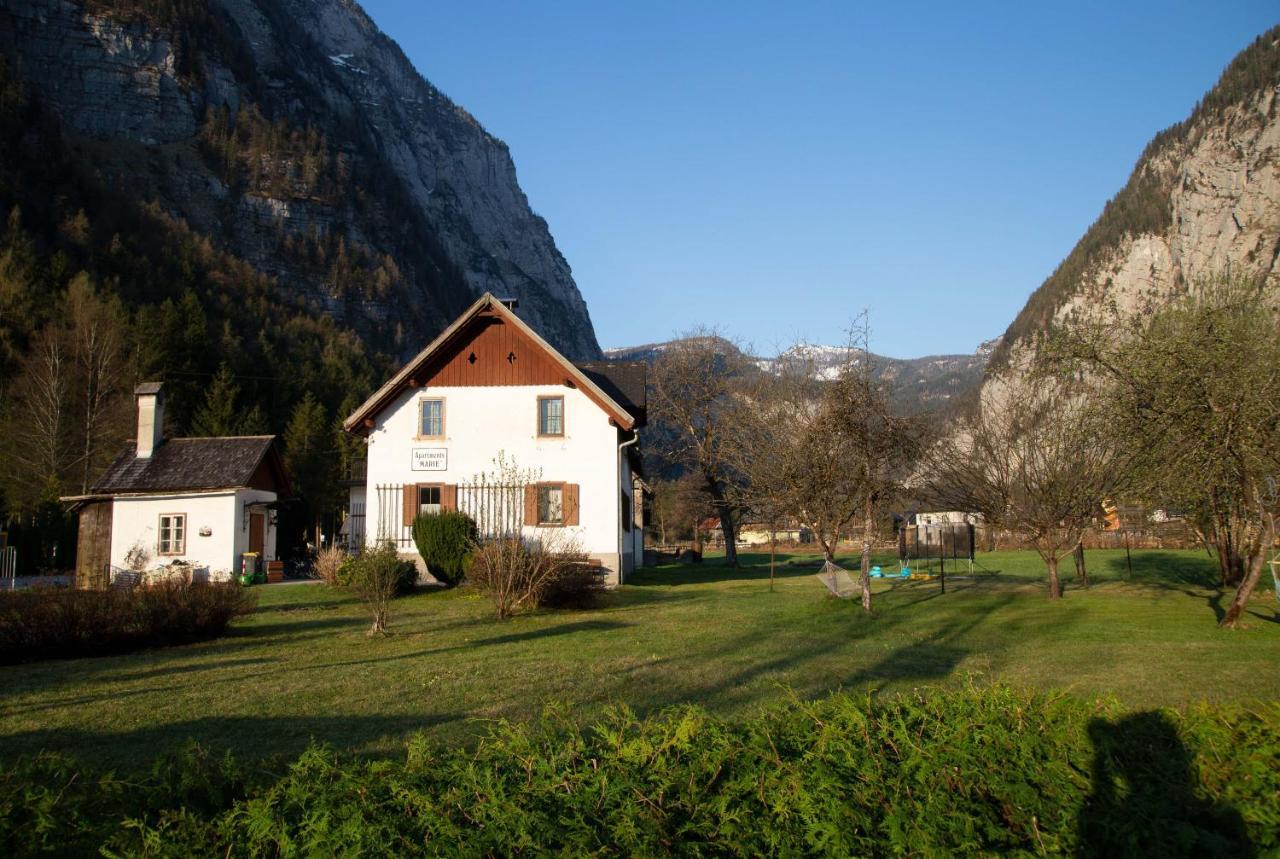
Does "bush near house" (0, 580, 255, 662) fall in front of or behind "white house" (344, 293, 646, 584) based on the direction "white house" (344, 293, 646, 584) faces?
in front

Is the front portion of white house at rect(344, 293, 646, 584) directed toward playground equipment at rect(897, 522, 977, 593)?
no

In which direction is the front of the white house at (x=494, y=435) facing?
toward the camera

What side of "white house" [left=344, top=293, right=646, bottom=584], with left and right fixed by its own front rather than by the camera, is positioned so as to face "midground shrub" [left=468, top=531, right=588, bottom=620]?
front

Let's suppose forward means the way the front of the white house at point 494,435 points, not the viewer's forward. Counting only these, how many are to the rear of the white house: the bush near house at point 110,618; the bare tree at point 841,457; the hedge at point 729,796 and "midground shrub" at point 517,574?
0

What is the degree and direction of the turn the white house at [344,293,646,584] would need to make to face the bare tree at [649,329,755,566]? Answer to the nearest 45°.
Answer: approximately 135° to its left

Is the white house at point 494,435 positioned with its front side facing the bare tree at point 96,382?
no

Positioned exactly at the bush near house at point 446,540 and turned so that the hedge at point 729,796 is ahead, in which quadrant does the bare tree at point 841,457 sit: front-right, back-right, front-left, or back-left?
front-left

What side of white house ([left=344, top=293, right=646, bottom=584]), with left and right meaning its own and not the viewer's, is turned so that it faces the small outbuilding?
right

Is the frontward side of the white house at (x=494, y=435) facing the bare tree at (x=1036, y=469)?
no

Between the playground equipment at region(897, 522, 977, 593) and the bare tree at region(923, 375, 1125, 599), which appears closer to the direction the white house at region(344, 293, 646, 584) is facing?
the bare tree

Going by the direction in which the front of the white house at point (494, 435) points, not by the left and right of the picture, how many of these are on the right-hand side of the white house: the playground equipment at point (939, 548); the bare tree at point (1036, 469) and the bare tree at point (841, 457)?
0

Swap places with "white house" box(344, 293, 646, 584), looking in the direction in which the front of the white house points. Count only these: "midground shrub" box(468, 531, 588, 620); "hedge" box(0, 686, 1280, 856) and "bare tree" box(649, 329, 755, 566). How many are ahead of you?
2

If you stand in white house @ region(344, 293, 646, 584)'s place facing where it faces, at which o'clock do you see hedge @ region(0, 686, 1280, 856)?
The hedge is roughly at 12 o'clock from the white house.

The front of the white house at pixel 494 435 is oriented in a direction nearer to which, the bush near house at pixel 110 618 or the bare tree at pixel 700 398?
the bush near house
